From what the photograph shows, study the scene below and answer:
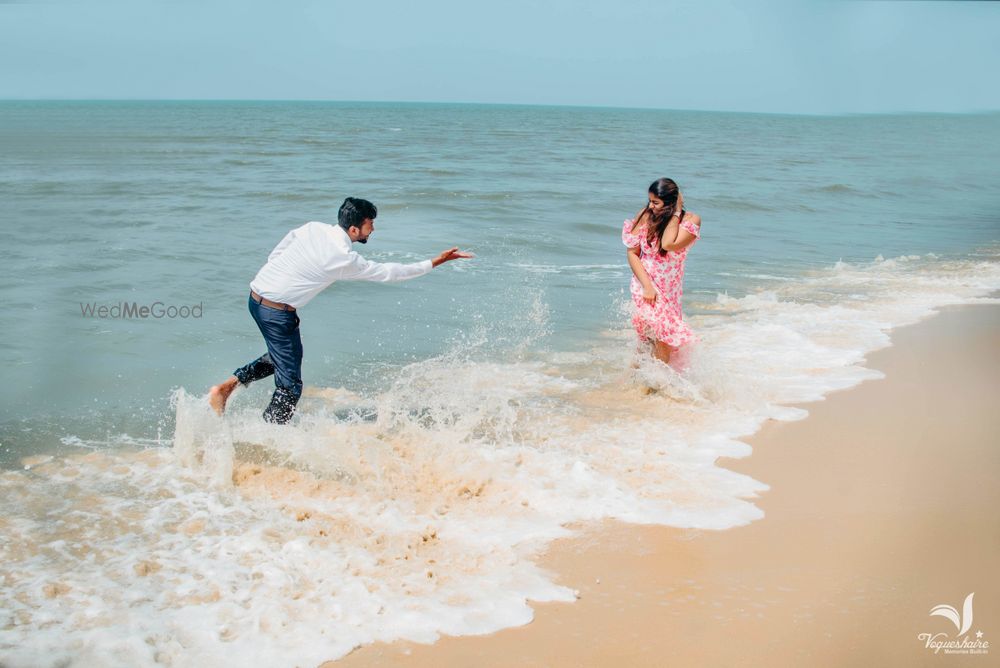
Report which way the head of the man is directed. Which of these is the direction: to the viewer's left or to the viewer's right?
to the viewer's right

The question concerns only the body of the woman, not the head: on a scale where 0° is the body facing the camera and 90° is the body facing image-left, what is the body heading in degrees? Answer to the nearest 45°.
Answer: approximately 45°
